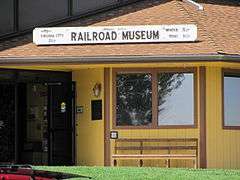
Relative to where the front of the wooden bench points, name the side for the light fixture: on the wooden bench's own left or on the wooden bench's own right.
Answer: on the wooden bench's own right

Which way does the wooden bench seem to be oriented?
toward the camera

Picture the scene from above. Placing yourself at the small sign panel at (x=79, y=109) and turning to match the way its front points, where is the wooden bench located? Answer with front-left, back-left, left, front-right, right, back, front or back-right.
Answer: front-left

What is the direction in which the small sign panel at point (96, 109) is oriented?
toward the camera

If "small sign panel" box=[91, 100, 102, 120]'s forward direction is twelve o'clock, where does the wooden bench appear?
The wooden bench is roughly at 10 o'clock from the small sign panel.

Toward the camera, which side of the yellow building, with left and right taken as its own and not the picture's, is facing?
front

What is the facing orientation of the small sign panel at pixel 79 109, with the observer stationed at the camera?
facing the viewer
